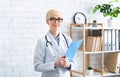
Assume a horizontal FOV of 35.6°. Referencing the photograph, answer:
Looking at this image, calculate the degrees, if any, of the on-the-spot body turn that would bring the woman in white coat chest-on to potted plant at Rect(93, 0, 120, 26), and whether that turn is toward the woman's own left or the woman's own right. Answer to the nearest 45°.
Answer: approximately 90° to the woman's own left

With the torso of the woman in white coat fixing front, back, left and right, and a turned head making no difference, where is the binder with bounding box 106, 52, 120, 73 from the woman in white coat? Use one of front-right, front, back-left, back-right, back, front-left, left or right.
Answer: left

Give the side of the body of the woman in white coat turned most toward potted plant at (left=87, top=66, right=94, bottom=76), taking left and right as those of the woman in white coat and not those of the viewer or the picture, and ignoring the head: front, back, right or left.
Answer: left

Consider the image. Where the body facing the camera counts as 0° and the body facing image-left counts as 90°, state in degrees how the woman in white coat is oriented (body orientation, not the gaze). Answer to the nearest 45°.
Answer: approximately 315°
